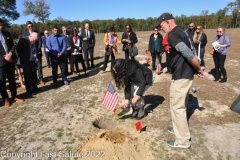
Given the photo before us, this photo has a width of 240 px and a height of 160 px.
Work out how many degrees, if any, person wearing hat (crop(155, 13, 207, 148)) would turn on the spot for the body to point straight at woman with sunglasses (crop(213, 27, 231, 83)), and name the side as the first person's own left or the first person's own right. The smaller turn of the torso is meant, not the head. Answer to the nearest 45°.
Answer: approximately 90° to the first person's own right

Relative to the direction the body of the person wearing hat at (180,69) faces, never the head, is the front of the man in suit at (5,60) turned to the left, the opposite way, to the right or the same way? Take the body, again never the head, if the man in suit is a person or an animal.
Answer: the opposite way

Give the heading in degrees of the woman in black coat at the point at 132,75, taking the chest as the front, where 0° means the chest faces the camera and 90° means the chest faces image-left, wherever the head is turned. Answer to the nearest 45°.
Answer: approximately 45°

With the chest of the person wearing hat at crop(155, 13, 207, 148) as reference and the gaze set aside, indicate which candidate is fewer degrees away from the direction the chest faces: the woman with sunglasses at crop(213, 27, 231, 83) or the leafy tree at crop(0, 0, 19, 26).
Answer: the leafy tree

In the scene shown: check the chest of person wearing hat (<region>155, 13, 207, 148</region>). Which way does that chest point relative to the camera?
to the viewer's left

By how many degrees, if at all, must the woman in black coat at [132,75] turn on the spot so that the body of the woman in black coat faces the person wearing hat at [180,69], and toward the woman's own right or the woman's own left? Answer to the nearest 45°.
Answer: approximately 90° to the woman's own left

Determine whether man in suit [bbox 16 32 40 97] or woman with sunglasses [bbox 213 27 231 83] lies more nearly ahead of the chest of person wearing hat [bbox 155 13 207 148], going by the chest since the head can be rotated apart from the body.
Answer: the man in suit

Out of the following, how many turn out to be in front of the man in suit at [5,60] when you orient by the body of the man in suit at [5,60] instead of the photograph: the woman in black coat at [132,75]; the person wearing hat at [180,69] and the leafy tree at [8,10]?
2

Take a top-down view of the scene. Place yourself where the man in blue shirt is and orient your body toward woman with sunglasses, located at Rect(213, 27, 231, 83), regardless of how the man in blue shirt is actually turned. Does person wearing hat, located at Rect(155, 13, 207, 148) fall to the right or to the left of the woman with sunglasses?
right

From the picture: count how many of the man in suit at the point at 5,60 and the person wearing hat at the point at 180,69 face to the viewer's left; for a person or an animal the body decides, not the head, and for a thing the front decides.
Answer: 1

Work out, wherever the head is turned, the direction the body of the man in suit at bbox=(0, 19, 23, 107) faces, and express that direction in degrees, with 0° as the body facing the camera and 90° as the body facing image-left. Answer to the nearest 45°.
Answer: approximately 315°

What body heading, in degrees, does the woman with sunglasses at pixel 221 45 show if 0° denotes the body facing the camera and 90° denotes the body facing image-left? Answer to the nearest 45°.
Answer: approximately 45°
